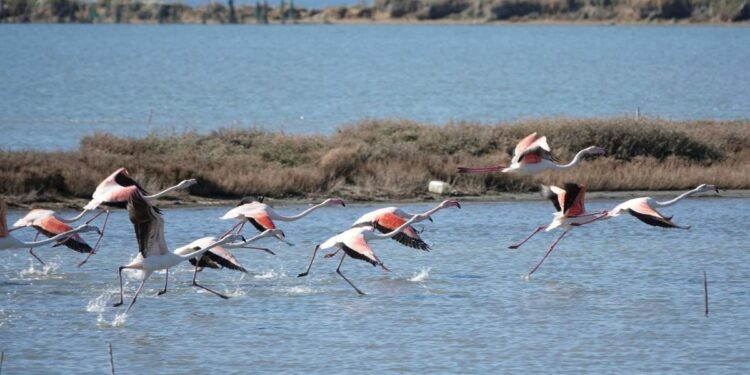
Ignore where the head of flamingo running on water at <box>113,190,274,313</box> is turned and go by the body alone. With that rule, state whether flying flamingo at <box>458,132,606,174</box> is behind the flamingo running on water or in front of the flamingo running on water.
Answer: in front

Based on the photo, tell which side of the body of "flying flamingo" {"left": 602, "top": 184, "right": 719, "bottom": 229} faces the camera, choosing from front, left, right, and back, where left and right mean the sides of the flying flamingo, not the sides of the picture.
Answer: right

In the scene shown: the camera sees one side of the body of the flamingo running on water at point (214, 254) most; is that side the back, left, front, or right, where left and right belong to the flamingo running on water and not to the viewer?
right

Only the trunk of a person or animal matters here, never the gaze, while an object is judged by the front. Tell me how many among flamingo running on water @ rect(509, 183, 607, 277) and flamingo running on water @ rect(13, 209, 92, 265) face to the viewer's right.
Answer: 2

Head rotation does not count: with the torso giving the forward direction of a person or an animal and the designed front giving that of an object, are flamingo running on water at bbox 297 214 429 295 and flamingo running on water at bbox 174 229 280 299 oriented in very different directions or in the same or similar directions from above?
same or similar directions

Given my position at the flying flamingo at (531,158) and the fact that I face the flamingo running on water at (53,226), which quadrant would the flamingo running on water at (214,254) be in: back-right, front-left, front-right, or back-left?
front-left

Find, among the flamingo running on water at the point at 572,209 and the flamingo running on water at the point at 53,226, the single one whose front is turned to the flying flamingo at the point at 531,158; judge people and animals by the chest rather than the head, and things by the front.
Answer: the flamingo running on water at the point at 53,226

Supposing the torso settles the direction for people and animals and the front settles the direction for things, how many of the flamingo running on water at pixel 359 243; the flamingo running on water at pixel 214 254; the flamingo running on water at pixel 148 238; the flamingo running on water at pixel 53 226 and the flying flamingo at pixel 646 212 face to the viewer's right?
5

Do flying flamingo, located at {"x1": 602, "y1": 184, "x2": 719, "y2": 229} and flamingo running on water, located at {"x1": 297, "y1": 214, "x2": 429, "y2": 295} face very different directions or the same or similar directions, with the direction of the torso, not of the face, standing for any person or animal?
same or similar directions

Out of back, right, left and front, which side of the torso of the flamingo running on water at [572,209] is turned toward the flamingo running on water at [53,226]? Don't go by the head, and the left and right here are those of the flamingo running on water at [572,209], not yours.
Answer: back

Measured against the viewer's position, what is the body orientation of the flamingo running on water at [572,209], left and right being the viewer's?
facing to the right of the viewer

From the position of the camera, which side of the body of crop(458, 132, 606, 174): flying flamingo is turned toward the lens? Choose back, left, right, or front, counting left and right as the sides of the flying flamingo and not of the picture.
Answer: right

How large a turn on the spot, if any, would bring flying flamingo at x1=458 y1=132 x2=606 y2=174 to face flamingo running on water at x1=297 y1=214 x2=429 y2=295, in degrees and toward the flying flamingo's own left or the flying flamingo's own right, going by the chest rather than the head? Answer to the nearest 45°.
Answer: approximately 135° to the flying flamingo's own right

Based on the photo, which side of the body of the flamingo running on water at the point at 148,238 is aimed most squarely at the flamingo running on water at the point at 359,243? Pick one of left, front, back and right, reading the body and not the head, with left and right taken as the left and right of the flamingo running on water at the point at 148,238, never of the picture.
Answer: front

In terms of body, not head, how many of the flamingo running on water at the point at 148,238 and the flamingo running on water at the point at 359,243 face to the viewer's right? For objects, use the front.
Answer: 2

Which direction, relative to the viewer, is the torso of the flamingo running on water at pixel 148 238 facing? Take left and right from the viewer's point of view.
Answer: facing to the right of the viewer

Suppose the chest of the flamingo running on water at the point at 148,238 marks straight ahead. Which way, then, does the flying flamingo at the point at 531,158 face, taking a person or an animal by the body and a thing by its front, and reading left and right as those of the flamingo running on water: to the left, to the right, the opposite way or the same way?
the same way

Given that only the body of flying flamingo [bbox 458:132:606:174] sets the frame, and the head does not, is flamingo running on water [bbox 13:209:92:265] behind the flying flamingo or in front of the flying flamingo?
behind

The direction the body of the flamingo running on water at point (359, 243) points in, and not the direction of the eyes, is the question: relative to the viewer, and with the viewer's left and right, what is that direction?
facing to the right of the viewer

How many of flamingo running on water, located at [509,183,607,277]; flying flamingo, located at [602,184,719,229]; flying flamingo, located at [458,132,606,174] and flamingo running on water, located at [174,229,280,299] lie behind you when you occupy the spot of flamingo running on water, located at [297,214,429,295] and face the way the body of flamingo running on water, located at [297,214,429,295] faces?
1

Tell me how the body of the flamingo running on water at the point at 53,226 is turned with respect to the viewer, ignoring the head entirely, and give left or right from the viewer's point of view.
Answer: facing to the right of the viewer
